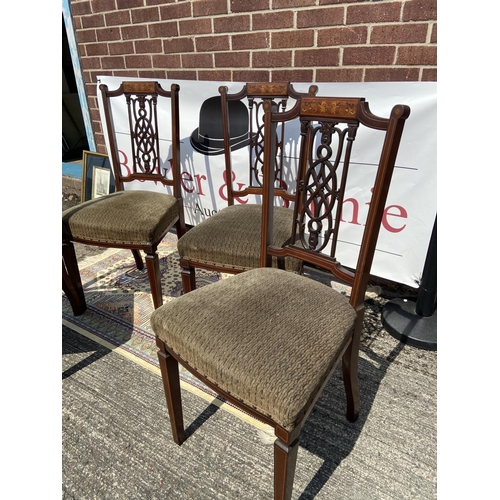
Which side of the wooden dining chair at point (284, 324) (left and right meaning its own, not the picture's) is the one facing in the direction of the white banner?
back

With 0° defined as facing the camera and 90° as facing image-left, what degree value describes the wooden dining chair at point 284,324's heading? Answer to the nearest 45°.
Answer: approximately 45°

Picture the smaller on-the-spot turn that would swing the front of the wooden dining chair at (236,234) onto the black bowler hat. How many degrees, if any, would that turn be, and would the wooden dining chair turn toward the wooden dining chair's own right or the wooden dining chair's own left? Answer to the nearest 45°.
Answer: approximately 135° to the wooden dining chair's own right

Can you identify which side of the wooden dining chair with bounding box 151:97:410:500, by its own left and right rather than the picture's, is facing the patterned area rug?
right

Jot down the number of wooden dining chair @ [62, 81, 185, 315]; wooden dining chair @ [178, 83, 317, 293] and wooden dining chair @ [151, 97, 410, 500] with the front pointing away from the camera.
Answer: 0

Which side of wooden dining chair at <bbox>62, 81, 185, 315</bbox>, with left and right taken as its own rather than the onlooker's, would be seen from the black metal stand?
left

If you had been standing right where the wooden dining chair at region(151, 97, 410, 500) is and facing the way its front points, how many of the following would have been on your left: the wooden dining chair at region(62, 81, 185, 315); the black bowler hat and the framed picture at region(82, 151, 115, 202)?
0

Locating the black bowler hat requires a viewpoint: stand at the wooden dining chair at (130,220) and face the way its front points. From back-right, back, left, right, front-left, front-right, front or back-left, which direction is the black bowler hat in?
back

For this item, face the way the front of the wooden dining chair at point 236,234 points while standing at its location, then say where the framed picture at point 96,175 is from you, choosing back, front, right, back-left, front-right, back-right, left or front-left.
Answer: right

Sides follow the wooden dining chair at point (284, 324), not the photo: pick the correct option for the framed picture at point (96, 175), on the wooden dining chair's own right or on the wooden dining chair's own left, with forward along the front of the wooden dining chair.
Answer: on the wooden dining chair's own right

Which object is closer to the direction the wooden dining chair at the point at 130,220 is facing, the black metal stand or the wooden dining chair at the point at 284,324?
the wooden dining chair

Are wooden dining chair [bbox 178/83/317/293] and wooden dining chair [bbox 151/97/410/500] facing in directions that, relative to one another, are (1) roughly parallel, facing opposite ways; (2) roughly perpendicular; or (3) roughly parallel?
roughly parallel

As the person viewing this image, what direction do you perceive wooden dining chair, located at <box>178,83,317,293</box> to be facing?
facing the viewer and to the left of the viewer
